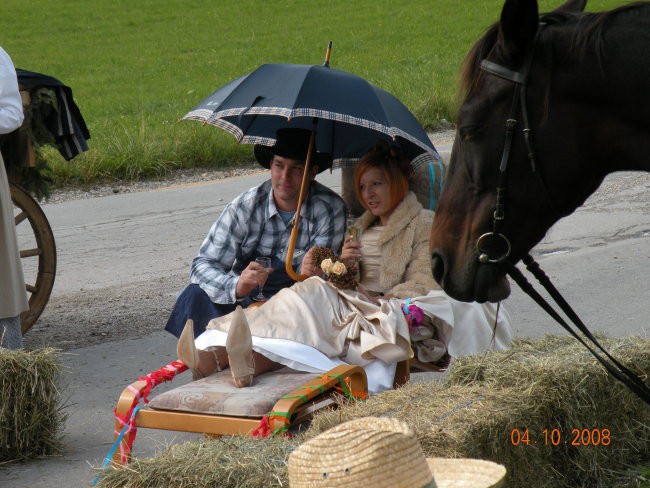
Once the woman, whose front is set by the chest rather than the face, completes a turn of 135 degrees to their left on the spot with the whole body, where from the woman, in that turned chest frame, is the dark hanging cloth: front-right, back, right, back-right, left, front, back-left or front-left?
back-left

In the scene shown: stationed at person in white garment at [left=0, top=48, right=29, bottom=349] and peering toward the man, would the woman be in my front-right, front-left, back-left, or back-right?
front-right

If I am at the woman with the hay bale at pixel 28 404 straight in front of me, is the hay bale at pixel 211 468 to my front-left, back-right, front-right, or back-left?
front-left

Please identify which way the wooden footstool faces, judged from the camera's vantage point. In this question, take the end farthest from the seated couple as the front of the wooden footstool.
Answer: facing the viewer and to the left of the viewer

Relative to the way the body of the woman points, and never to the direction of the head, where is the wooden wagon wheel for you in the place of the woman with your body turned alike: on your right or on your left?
on your right

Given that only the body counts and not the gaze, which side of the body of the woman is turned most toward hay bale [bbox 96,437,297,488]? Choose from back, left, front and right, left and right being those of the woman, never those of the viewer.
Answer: front

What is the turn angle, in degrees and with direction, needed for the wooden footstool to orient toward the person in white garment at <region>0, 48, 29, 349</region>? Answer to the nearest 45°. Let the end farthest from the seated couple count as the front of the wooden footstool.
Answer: approximately 90° to its right

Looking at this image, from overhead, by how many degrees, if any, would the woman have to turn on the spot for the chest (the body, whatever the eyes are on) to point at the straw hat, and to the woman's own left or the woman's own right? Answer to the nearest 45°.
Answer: approximately 45° to the woman's own left
